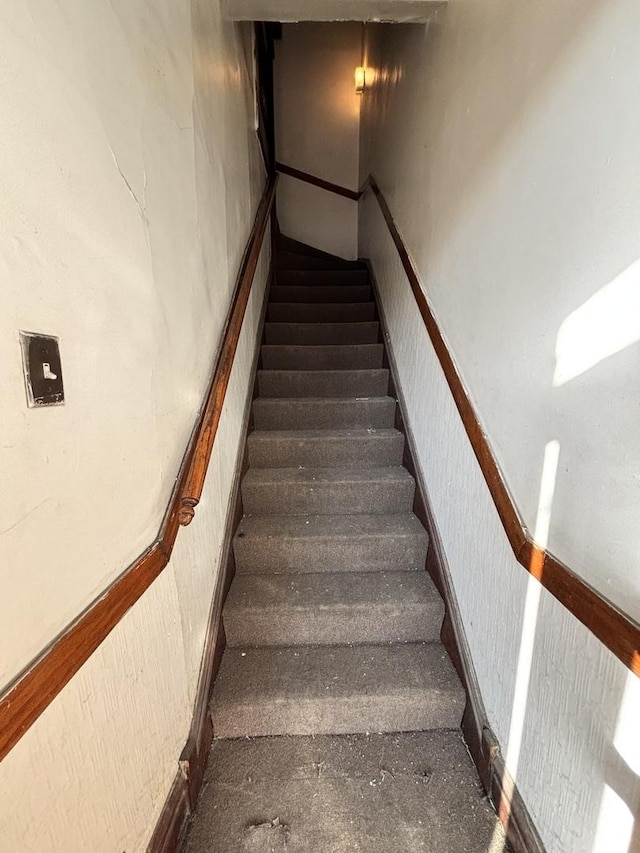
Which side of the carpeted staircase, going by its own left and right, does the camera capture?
front

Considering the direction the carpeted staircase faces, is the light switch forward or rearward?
forward

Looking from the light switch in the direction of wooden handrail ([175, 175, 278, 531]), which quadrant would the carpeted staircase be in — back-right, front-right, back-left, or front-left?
front-right
